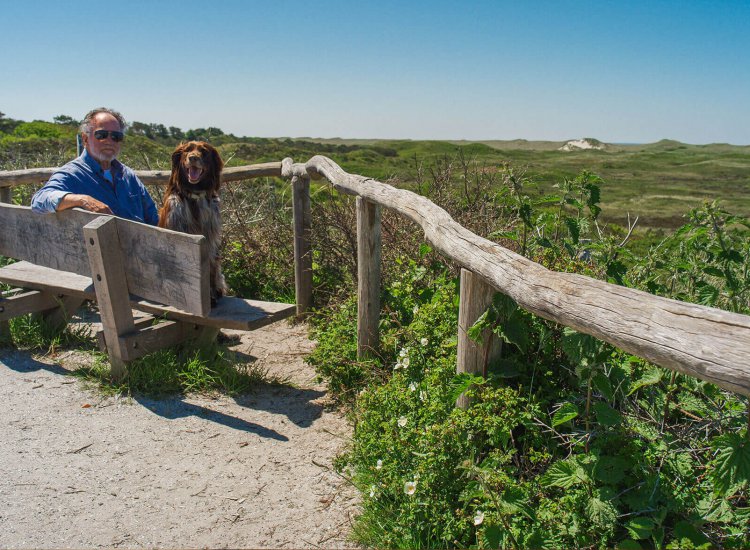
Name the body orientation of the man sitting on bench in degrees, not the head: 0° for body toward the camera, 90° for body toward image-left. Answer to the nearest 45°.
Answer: approximately 315°

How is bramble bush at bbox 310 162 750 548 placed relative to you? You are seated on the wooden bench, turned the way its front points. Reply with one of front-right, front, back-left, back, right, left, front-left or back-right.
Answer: right

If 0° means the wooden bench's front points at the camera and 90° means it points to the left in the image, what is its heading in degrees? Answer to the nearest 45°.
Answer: approximately 225°

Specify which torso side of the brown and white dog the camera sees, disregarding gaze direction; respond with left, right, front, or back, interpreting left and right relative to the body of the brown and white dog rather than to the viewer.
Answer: front

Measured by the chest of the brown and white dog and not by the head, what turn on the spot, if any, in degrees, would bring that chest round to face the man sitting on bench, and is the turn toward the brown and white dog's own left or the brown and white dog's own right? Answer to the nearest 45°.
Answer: approximately 135° to the brown and white dog's own right
